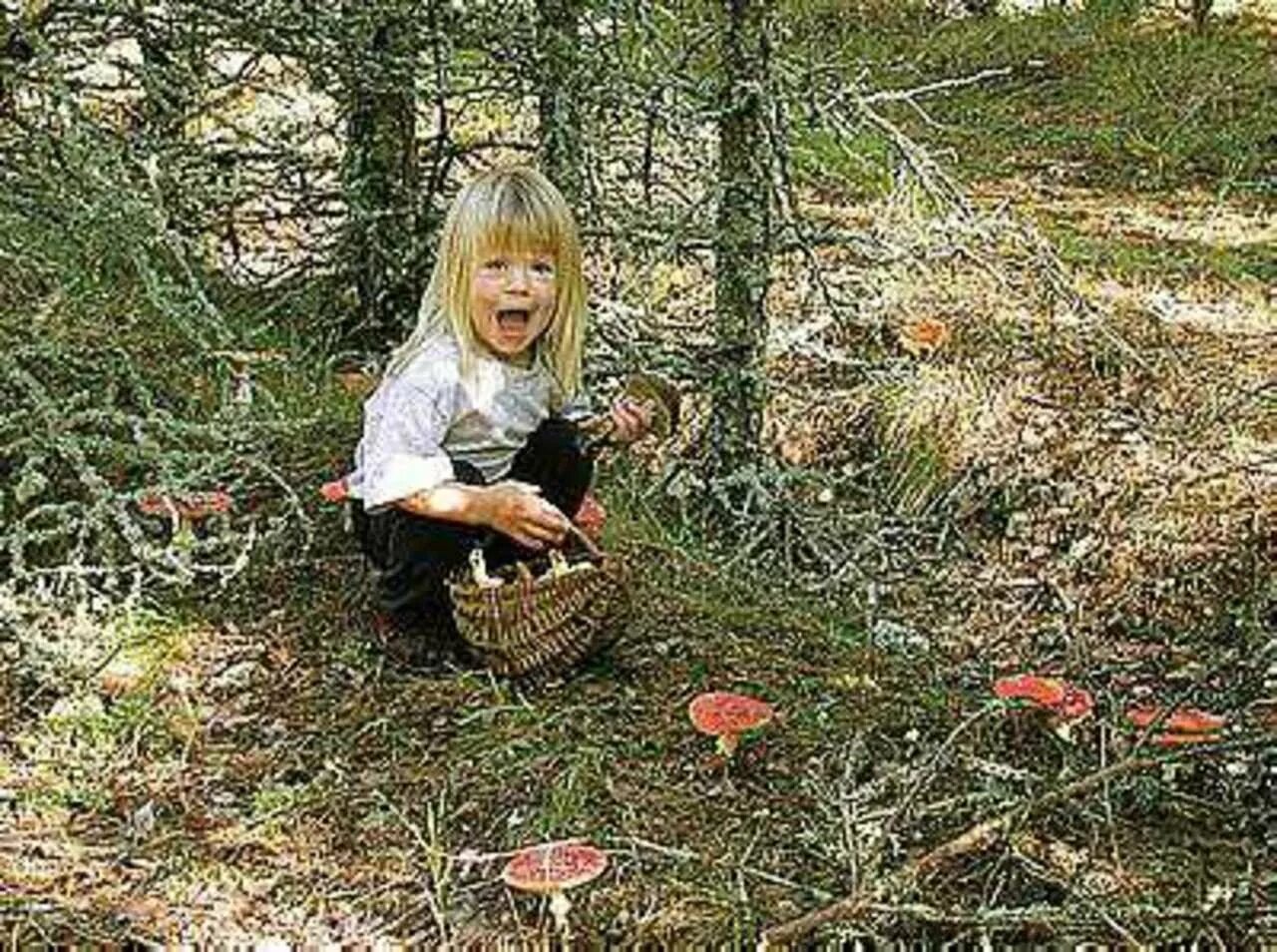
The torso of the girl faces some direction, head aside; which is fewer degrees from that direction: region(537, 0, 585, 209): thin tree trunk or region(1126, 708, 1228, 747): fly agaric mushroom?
the fly agaric mushroom

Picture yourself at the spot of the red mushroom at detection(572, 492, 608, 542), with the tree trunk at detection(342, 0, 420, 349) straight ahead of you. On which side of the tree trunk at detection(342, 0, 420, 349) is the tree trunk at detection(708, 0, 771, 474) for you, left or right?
right

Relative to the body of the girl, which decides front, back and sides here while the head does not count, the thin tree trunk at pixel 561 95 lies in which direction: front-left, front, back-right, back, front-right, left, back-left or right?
back-left

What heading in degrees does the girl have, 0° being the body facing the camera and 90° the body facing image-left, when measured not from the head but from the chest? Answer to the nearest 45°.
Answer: approximately 315°

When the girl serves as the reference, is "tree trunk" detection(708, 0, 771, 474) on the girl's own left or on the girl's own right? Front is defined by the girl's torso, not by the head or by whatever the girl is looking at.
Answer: on the girl's own left

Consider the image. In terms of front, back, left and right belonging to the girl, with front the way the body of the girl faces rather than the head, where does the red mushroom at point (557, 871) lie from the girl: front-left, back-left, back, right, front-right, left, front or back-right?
front-right

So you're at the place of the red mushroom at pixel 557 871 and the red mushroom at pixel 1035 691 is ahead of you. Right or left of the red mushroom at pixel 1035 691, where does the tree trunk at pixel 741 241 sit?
left
